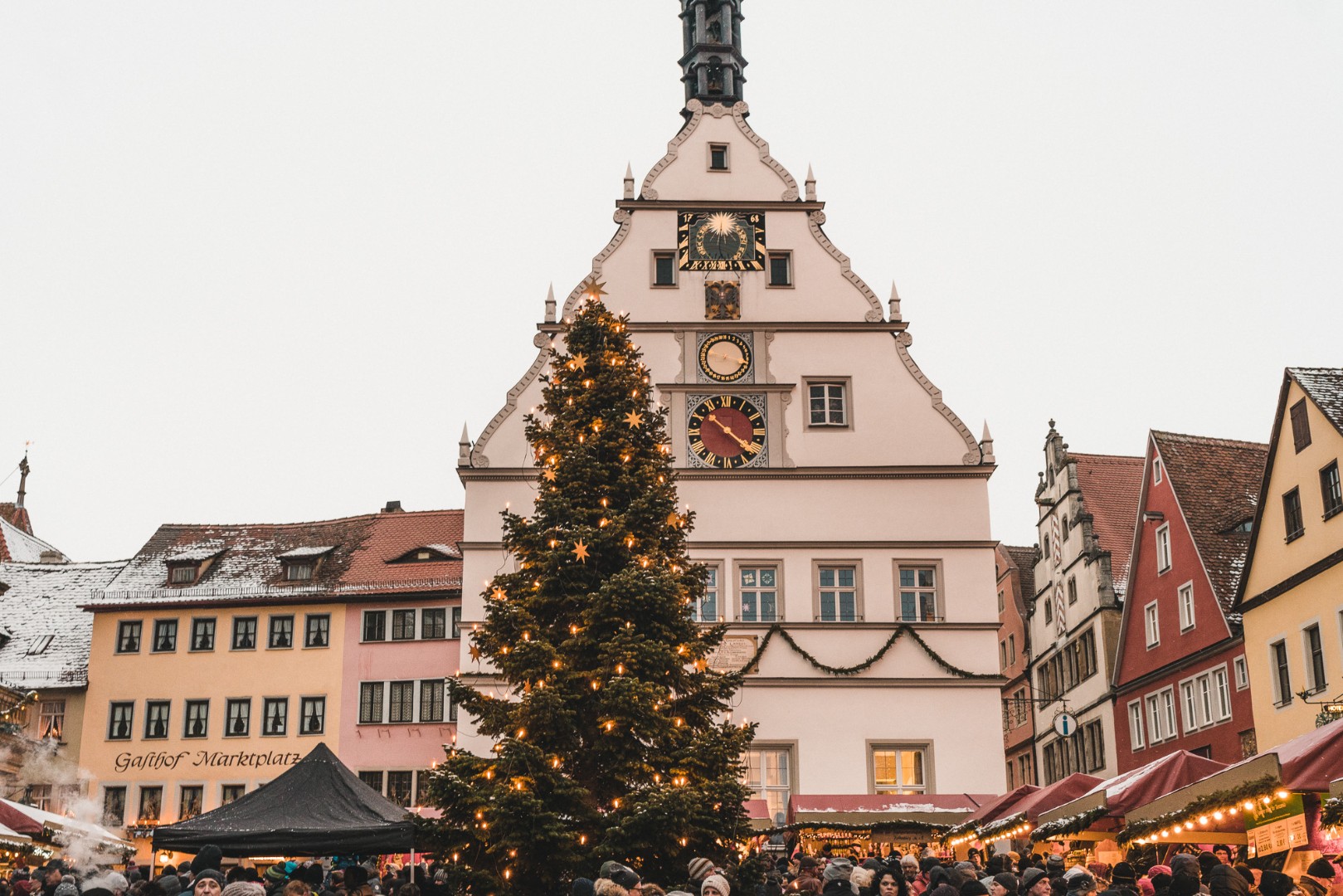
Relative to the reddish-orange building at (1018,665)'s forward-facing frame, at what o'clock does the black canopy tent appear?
The black canopy tent is roughly at 11 o'clock from the reddish-orange building.

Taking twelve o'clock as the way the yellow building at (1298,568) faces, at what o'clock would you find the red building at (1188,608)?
The red building is roughly at 4 o'clock from the yellow building.

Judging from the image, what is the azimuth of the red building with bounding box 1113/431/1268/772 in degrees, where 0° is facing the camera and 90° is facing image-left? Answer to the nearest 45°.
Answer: approximately 45°

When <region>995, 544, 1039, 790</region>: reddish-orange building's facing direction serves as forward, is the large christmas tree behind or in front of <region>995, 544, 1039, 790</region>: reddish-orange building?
in front

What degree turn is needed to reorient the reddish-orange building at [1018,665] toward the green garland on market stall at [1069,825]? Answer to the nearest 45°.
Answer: approximately 45° to its left

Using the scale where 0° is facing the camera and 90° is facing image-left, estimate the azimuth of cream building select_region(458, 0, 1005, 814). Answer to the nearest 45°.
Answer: approximately 0°

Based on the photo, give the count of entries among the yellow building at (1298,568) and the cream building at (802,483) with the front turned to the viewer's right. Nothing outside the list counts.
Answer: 0

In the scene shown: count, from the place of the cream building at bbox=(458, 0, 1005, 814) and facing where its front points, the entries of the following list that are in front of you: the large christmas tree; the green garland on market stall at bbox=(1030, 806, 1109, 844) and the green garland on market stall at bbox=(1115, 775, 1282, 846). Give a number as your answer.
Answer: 3

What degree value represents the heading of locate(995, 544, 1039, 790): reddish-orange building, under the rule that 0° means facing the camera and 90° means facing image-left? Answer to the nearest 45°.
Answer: approximately 45°

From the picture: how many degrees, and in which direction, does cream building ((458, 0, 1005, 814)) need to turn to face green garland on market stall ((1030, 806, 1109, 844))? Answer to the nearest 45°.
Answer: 0° — it already faces it

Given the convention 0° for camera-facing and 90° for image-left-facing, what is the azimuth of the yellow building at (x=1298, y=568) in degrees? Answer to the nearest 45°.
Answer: approximately 45°
